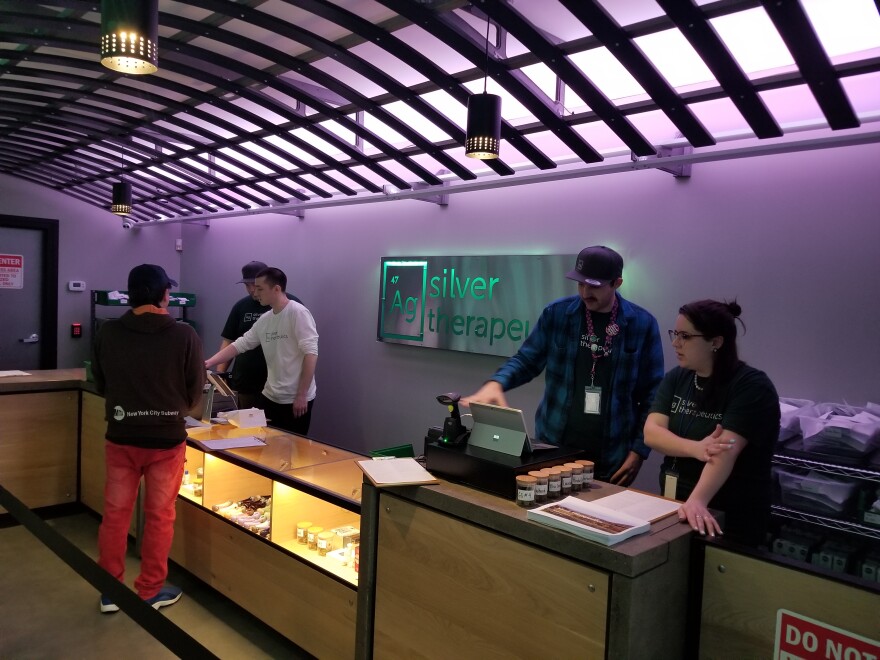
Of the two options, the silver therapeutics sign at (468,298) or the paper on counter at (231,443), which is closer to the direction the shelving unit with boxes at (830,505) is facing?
the paper on counter

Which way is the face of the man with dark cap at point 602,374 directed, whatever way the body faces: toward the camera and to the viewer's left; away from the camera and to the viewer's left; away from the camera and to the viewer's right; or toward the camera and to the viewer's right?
toward the camera and to the viewer's left

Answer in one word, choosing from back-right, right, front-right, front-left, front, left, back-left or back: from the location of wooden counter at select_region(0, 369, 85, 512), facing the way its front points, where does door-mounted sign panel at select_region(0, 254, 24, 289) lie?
back

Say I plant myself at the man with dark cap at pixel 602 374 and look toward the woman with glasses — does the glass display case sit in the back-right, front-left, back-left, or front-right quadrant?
back-right

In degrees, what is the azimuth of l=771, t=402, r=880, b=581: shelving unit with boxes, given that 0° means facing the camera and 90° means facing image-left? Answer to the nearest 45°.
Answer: approximately 45°

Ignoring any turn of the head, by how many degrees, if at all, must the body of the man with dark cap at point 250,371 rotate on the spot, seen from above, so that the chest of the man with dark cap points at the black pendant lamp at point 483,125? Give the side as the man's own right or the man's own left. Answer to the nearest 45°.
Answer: approximately 45° to the man's own left

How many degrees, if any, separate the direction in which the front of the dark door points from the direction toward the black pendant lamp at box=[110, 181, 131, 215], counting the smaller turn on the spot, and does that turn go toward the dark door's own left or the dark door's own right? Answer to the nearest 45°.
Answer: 0° — it already faces it

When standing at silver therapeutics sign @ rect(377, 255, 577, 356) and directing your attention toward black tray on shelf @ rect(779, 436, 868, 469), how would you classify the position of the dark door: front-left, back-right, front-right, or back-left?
back-right

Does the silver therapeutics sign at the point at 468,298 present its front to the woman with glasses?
no

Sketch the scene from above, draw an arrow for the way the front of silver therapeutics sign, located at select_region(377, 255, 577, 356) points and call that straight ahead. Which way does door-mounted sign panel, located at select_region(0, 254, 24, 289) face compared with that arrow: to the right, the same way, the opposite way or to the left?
to the left

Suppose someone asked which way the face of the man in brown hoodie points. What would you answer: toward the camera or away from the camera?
away from the camera

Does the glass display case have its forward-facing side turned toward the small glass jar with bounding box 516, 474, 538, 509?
no

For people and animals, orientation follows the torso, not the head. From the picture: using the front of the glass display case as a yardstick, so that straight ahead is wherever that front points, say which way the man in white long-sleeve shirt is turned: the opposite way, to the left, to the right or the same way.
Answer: the same way

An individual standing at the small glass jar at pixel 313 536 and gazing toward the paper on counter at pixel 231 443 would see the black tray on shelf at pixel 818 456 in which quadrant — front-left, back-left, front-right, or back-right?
back-right

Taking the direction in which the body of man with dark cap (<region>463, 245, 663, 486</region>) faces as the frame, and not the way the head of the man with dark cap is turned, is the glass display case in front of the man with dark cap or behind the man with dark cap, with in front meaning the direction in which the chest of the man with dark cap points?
in front

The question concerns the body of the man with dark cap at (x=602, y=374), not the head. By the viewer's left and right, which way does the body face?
facing the viewer and to the left of the viewer

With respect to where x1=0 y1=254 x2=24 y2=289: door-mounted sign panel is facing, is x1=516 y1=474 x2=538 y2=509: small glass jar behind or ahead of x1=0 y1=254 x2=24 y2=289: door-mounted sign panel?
ahead
